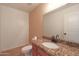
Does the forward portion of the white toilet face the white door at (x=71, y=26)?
no
